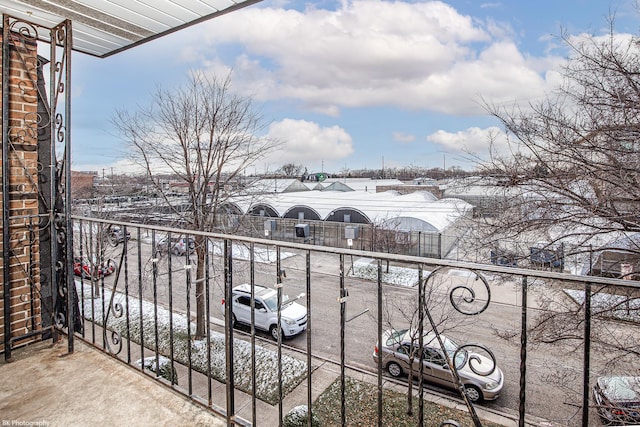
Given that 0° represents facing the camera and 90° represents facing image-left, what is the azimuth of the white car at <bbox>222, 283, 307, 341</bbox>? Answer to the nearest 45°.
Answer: approximately 315°

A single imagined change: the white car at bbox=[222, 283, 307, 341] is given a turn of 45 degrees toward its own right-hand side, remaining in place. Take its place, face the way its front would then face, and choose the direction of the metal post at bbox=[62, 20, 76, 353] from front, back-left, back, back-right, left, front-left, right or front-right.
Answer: front

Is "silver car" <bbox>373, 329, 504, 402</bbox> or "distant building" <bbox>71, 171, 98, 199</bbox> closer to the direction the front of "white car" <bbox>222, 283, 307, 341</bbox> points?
the silver car

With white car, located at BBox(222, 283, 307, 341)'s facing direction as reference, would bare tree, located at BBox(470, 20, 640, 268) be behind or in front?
in front

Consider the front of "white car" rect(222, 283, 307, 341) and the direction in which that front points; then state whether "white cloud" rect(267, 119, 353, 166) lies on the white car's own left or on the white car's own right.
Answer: on the white car's own left

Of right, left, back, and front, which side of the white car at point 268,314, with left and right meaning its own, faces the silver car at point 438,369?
front

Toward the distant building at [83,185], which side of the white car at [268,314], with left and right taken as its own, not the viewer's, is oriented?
back

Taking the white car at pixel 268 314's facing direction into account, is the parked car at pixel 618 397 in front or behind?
in front

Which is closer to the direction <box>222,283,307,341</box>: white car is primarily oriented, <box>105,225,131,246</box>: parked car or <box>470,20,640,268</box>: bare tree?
the bare tree
